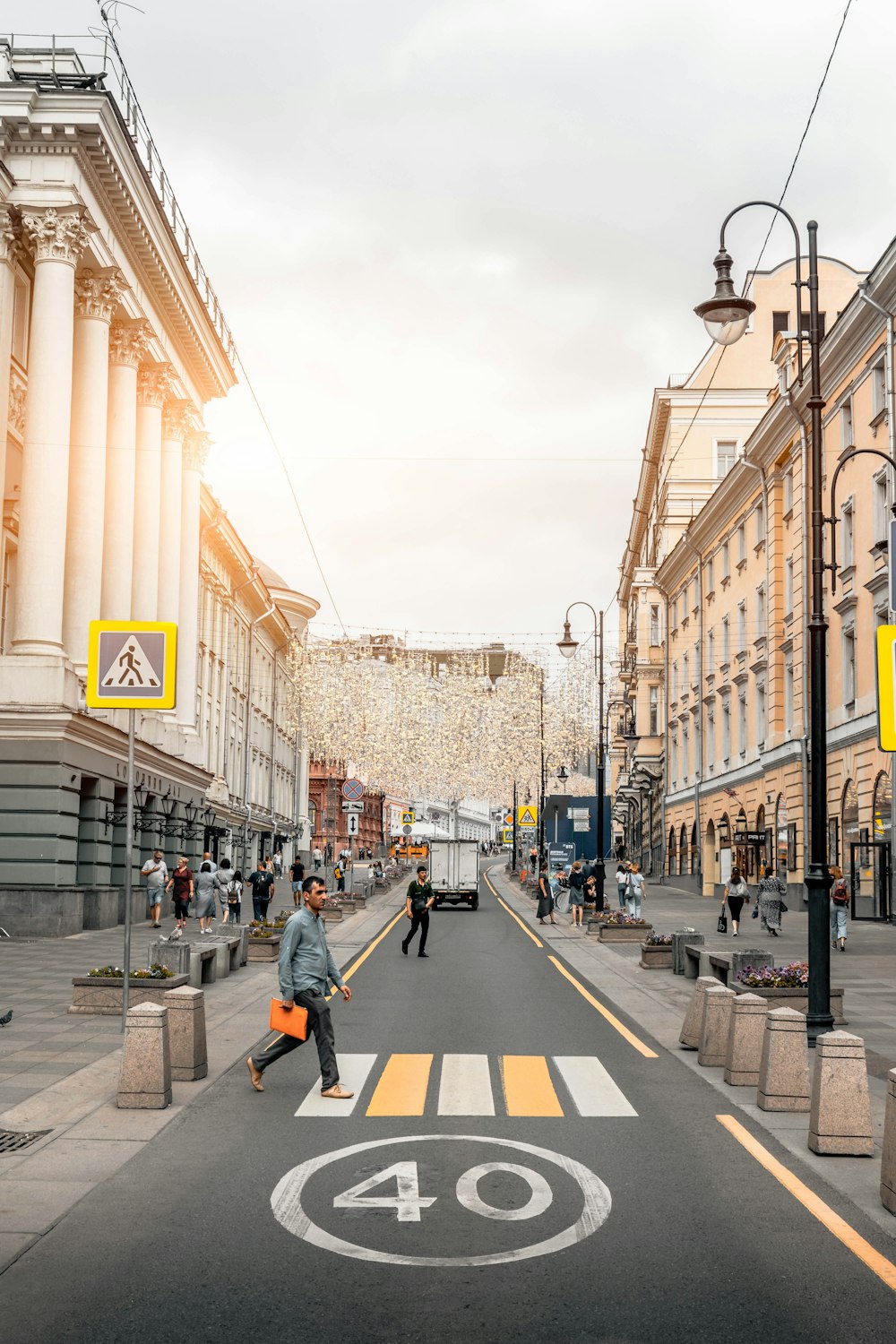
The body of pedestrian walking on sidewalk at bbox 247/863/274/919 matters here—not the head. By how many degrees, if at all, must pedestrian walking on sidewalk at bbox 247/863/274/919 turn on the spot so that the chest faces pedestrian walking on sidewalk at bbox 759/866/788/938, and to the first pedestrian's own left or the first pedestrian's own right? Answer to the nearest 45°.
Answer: approximately 90° to the first pedestrian's own right

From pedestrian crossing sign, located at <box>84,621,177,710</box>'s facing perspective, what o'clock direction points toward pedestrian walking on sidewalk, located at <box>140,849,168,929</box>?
The pedestrian walking on sidewalk is roughly at 6 o'clock from the pedestrian crossing sign.

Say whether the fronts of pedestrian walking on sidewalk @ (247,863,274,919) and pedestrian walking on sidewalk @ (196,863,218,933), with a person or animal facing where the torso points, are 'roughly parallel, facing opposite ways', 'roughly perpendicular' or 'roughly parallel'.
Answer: roughly parallel

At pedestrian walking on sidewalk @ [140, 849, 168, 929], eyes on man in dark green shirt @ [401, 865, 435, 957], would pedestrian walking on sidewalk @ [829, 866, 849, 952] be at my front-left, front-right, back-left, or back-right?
front-left

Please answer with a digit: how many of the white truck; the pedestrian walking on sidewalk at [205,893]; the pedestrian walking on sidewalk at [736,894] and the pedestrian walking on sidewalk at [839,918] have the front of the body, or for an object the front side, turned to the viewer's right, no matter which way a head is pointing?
0

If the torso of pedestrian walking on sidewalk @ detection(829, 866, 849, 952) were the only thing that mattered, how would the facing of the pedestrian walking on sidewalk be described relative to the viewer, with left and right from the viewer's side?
facing away from the viewer

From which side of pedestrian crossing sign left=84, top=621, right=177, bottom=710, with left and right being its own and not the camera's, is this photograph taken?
front

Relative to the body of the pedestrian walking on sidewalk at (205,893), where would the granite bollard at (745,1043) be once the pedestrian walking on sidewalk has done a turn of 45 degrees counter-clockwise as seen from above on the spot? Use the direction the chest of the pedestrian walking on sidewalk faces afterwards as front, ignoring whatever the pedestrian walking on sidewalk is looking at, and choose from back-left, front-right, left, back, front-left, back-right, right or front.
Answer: back-left

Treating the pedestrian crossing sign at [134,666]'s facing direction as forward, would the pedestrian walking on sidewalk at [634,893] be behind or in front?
behind

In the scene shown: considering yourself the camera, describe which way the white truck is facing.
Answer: facing away from the viewer

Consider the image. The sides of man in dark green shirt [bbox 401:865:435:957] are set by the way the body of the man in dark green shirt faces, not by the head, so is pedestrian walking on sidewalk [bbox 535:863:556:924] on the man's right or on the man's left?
on the man's left

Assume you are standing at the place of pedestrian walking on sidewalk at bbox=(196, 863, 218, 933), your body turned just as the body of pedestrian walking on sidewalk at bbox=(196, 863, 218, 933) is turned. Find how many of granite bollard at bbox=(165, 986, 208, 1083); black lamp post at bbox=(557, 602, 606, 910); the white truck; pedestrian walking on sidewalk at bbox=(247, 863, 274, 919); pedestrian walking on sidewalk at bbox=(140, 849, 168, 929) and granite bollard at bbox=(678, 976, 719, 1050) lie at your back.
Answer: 2

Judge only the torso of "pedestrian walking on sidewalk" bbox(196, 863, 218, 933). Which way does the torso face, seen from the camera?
away from the camera

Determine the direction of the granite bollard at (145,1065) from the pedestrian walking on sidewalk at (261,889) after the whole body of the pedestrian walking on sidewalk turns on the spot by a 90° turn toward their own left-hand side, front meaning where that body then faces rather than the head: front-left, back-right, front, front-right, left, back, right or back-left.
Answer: left

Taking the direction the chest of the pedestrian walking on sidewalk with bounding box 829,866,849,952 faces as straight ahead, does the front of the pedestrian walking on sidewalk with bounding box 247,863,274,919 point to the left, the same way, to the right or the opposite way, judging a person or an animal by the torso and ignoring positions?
the same way
